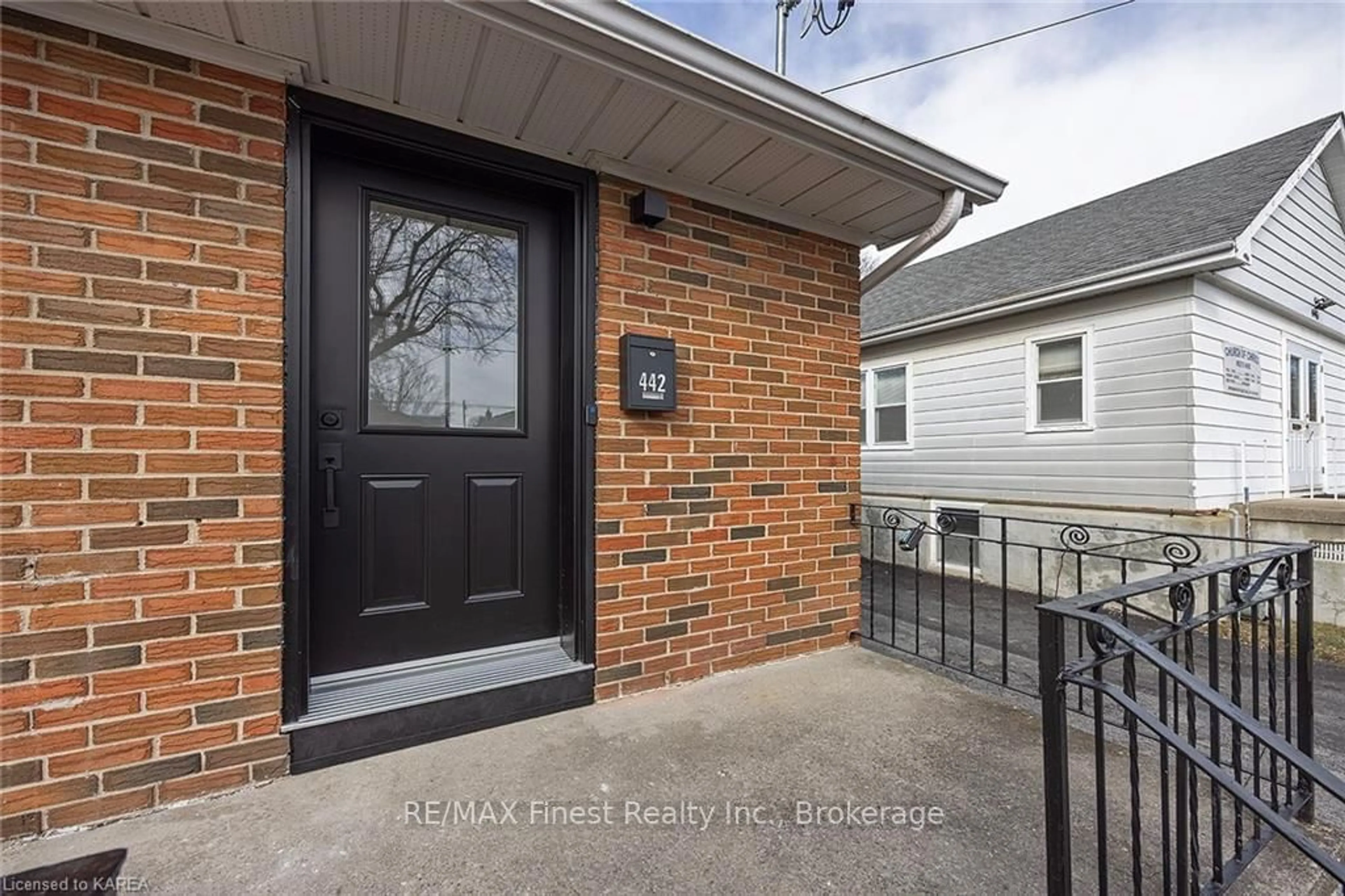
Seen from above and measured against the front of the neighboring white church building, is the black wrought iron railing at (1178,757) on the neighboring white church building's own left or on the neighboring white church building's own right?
on the neighboring white church building's own right

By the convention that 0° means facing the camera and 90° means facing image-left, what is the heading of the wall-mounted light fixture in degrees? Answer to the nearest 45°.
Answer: approximately 315°

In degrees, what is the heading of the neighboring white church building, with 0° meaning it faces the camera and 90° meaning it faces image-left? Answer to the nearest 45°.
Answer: approximately 315°
